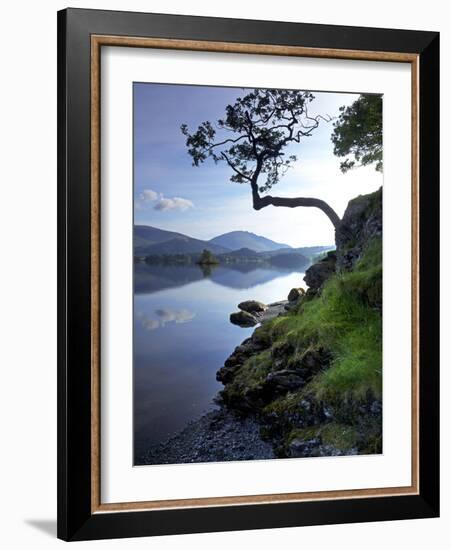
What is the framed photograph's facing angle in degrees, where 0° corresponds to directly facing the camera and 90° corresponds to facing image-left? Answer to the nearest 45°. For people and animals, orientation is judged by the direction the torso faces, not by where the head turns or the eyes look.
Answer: approximately 315°
